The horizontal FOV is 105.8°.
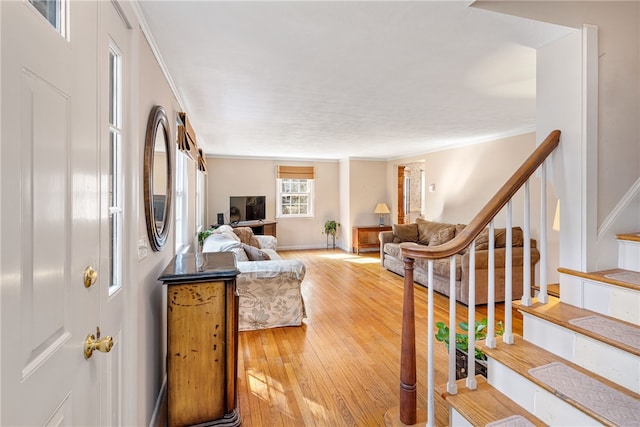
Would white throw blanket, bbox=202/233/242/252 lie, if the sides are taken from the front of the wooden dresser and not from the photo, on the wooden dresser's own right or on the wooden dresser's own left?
on the wooden dresser's own left

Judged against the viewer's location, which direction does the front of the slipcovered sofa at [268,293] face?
facing to the right of the viewer

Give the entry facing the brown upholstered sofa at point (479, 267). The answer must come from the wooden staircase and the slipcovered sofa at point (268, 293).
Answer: the slipcovered sofa at point (268, 293)

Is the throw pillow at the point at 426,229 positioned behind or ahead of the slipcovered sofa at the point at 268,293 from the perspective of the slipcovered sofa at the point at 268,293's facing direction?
ahead

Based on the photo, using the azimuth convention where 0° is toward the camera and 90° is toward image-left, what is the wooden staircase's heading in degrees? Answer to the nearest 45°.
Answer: approximately 45°

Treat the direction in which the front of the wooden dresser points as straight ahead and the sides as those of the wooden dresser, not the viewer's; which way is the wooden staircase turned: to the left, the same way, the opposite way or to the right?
the opposite way

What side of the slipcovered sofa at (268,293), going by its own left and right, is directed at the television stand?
left

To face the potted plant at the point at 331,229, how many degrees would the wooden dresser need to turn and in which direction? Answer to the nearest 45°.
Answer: approximately 45° to its left

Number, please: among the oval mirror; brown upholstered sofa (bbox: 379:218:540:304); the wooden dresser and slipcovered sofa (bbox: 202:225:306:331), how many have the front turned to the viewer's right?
3

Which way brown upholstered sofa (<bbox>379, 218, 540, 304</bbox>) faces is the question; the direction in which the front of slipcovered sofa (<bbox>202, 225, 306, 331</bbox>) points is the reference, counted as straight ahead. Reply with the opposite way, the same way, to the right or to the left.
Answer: the opposite way

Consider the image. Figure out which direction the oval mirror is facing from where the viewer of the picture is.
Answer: facing to the right of the viewer

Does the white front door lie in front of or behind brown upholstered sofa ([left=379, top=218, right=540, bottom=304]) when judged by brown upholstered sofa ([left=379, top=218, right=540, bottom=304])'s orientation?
in front

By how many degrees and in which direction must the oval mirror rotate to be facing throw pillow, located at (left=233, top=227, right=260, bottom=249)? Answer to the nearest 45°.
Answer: approximately 45° to its left

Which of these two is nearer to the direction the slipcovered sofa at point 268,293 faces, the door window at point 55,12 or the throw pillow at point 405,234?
the throw pillow

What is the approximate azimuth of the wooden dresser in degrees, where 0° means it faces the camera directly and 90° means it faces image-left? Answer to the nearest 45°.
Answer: approximately 270°
